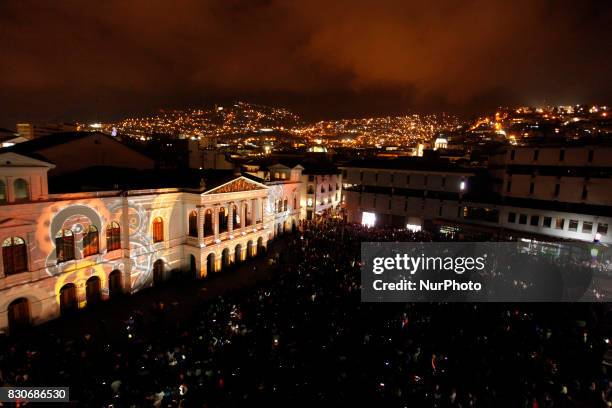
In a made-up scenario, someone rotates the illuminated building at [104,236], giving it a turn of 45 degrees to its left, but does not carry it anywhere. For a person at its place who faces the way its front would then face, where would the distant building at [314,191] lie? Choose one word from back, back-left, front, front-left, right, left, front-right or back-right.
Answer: front-left

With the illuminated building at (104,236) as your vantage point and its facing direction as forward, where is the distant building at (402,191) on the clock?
The distant building is roughly at 10 o'clock from the illuminated building.

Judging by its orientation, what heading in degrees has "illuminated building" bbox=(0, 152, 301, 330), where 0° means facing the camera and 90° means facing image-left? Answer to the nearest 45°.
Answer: approximately 315°
